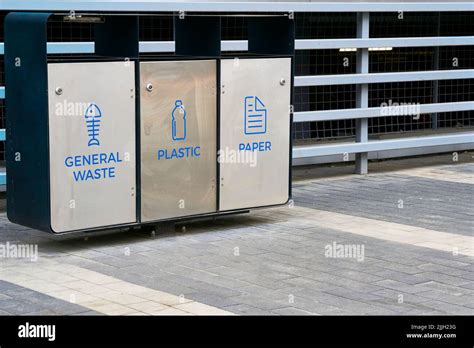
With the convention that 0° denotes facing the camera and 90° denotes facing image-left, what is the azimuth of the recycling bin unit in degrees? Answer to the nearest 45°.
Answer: approximately 315°
